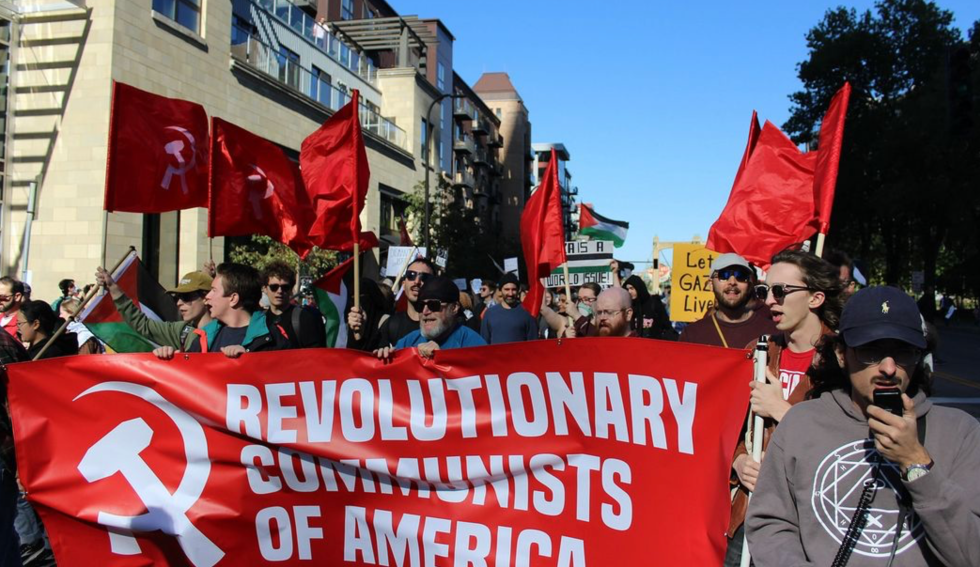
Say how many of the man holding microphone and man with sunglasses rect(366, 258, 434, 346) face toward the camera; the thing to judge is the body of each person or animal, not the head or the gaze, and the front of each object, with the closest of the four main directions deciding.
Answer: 2

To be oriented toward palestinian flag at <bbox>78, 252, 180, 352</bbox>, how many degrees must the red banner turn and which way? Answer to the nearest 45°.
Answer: approximately 135° to its right

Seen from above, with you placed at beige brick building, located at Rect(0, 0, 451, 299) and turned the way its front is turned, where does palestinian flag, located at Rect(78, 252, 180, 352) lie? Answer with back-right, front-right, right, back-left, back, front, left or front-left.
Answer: front-right

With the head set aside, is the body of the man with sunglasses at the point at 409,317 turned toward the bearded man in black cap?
yes

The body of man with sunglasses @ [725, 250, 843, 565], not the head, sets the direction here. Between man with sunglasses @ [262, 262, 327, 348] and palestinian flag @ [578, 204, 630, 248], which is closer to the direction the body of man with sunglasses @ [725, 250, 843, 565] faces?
the man with sunglasses

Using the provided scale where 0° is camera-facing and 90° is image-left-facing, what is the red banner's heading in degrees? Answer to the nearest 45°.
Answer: approximately 0°

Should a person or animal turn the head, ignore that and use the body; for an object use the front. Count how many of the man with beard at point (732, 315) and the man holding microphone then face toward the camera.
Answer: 2

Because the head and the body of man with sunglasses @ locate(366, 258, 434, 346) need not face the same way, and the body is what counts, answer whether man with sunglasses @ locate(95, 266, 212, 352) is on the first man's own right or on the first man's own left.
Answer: on the first man's own right

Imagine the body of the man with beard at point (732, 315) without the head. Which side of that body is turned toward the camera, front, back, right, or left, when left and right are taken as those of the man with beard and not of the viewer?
front

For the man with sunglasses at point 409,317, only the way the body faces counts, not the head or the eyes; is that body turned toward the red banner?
yes

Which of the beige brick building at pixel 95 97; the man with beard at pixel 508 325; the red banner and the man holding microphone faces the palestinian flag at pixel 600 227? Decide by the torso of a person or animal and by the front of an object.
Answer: the beige brick building

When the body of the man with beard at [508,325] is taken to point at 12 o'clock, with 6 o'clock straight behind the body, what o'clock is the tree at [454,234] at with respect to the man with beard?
The tree is roughly at 6 o'clock from the man with beard.

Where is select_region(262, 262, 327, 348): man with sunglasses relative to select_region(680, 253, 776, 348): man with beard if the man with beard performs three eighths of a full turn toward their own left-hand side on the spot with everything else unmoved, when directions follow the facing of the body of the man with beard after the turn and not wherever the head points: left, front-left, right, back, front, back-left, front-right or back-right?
back-left

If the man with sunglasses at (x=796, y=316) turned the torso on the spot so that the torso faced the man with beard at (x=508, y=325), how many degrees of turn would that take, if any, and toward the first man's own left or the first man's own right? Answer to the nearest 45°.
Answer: approximately 90° to the first man's own right

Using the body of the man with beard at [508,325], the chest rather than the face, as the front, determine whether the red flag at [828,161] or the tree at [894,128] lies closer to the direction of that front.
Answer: the red flag
